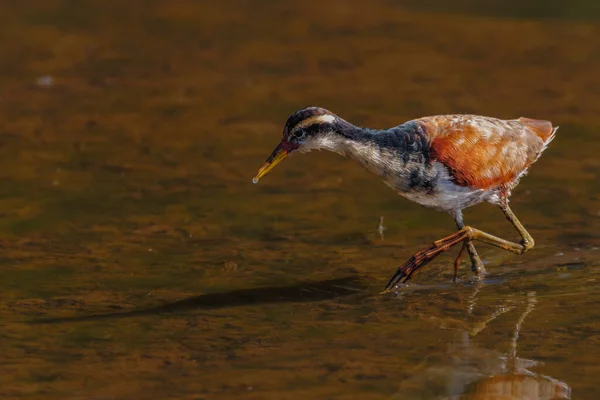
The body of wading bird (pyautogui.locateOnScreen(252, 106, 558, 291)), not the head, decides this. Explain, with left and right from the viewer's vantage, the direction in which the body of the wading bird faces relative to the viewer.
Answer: facing to the left of the viewer
